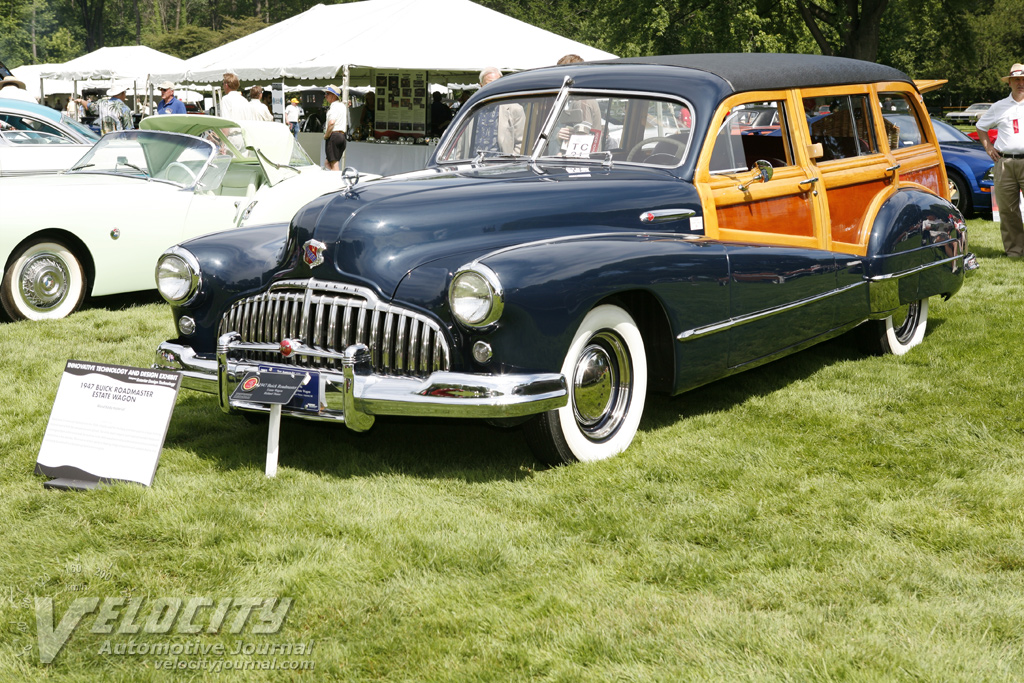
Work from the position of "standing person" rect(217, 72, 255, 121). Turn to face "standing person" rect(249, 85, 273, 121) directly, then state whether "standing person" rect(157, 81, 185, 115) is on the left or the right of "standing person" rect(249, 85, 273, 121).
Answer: left

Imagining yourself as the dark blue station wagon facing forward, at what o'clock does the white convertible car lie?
The white convertible car is roughly at 3 o'clock from the dark blue station wagon.

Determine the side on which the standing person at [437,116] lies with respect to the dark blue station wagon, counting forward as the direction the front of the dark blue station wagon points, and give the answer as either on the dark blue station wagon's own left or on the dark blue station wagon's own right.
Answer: on the dark blue station wagon's own right

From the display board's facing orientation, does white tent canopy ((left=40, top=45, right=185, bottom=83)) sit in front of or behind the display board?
behind

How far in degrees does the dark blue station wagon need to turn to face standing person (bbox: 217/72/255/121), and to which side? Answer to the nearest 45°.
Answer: approximately 90° to its right

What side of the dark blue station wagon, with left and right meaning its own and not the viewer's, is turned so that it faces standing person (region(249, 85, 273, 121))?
right

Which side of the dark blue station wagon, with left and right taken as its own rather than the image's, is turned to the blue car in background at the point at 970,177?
back

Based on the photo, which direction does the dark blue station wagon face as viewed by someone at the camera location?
facing the viewer and to the left of the viewer

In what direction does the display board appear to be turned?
toward the camera

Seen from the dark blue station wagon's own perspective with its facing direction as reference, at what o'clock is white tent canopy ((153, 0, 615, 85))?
The white tent canopy is roughly at 4 o'clock from the dark blue station wagon.
